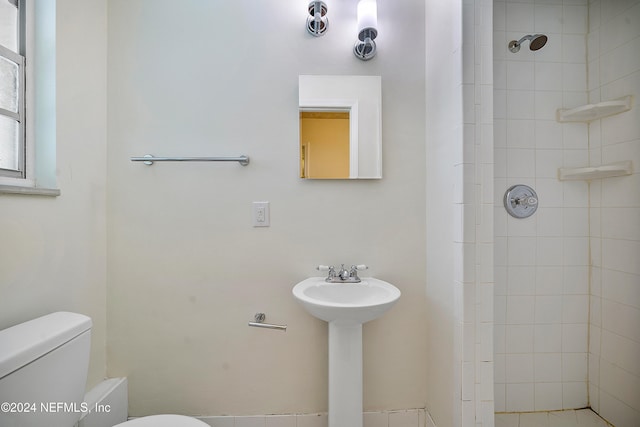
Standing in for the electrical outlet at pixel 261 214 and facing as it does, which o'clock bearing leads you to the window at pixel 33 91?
The window is roughly at 3 o'clock from the electrical outlet.

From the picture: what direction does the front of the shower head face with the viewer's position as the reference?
facing the viewer and to the right of the viewer

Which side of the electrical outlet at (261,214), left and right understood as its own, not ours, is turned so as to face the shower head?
left

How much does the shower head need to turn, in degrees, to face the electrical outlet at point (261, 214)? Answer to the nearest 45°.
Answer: approximately 90° to its right

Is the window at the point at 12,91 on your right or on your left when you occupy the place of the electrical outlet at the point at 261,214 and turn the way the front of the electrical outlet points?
on your right

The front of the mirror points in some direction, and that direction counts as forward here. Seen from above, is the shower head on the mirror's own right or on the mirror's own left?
on the mirror's own left

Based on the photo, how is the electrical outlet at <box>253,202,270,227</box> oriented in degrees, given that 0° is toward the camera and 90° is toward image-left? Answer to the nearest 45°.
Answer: approximately 0°

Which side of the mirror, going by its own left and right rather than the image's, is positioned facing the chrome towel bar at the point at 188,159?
right

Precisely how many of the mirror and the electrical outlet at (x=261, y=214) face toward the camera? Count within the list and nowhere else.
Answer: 2
